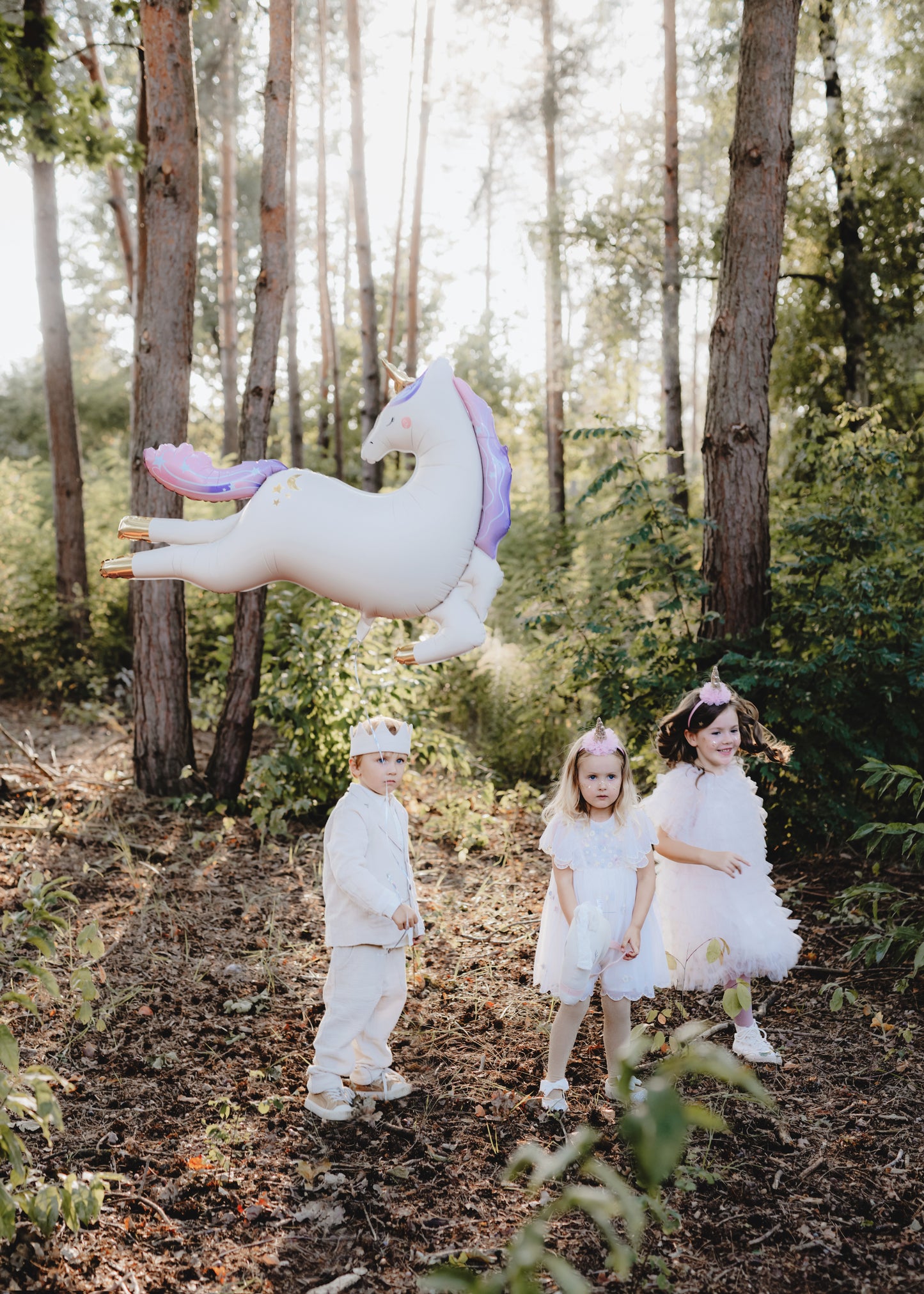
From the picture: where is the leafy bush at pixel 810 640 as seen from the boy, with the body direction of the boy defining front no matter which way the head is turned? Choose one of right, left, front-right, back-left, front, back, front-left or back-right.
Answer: left

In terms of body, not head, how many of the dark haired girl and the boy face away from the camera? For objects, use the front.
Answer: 0

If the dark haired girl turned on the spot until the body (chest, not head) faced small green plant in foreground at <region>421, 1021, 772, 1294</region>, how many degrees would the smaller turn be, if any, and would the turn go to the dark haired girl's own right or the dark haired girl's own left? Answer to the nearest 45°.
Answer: approximately 45° to the dark haired girl's own right

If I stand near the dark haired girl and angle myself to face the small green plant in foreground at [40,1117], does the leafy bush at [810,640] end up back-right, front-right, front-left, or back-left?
back-right

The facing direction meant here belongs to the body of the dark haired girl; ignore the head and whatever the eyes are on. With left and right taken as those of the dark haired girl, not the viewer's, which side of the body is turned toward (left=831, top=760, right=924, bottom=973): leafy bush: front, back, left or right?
left

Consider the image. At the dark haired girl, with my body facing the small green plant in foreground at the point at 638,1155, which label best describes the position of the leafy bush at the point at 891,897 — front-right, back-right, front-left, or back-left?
back-left

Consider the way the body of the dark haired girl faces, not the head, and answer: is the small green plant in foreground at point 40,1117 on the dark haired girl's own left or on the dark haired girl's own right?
on the dark haired girl's own right

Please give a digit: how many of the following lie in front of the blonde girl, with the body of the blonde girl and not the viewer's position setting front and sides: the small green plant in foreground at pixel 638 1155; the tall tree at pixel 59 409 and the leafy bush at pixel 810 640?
1

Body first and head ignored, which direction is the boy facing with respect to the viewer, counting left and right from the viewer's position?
facing the viewer and to the right of the viewer
